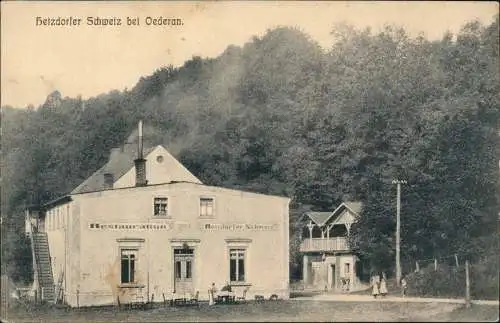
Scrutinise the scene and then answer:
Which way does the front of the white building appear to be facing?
toward the camera

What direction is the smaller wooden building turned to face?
toward the camera

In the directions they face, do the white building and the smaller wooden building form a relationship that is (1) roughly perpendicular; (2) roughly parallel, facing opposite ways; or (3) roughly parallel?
roughly parallel

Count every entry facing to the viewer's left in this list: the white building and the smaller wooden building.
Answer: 0
